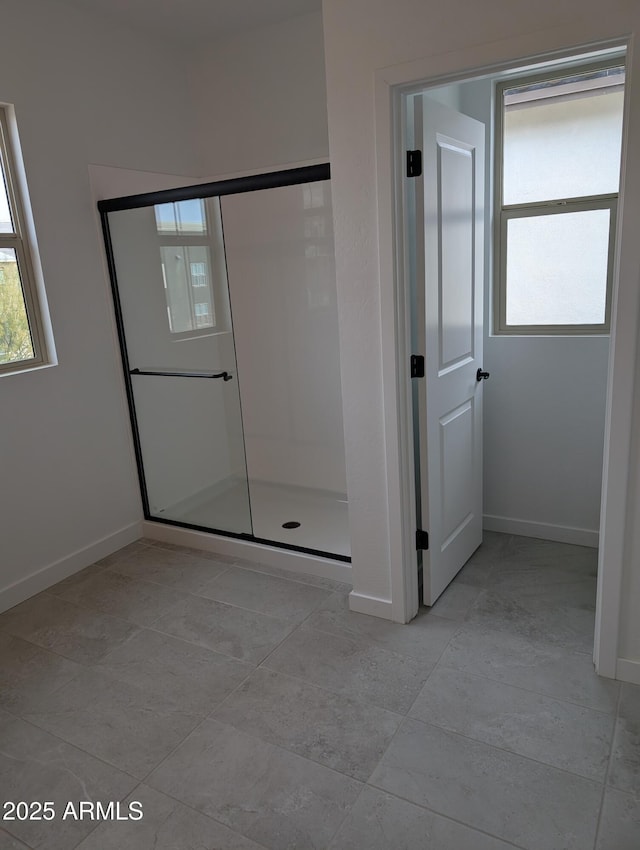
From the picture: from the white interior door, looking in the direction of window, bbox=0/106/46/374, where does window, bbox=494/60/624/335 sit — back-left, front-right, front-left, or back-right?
back-right

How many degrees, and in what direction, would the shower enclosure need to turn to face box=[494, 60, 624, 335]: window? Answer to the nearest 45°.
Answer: approximately 90° to its left

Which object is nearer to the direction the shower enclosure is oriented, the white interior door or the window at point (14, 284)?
the window

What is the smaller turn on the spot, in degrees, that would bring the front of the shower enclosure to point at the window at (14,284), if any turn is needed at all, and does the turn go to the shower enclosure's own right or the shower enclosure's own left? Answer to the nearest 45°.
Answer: approximately 45° to the shower enclosure's own right

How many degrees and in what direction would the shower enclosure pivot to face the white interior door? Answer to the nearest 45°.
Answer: approximately 90° to its left

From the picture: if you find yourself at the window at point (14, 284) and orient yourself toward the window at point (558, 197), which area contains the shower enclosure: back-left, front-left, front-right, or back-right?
front-left

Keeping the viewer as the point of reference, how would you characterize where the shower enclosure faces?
facing the viewer and to the left of the viewer
